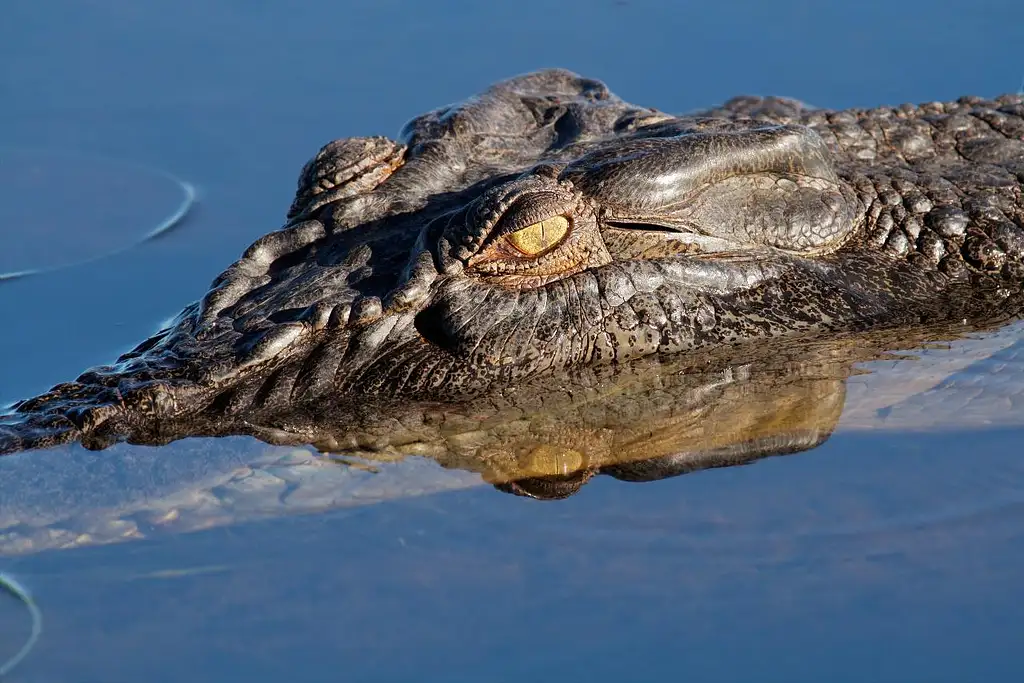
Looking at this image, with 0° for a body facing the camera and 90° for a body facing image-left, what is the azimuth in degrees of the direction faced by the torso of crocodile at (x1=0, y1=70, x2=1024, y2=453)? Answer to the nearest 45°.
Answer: approximately 45°
